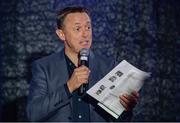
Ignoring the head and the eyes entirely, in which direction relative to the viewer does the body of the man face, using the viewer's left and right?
facing the viewer and to the right of the viewer
